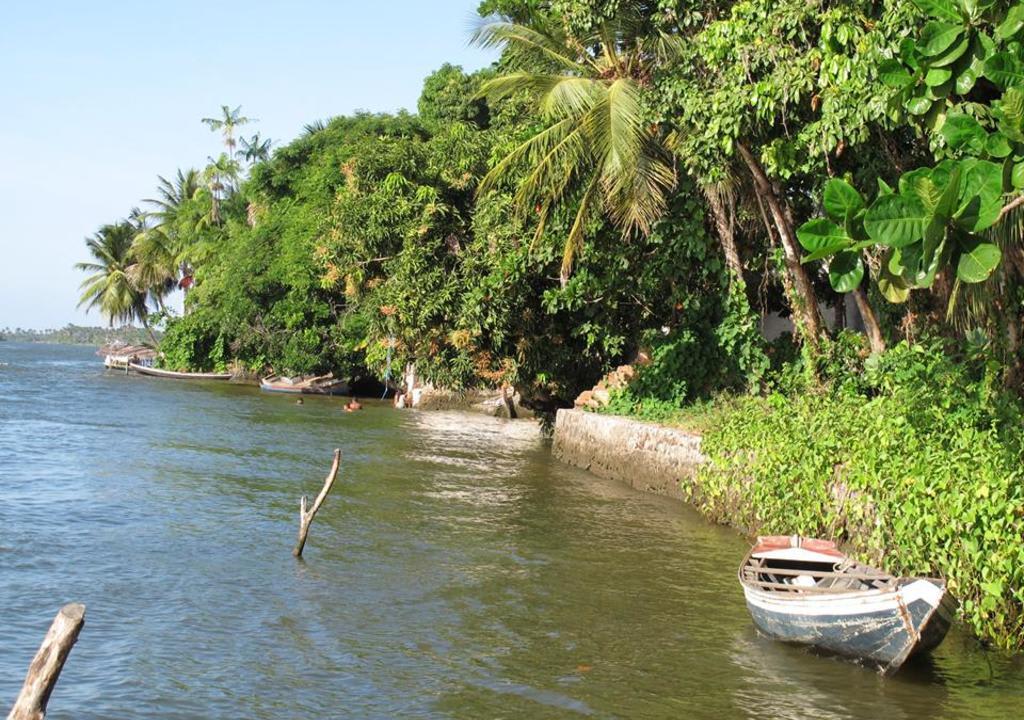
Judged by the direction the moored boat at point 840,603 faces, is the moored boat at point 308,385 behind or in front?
behind

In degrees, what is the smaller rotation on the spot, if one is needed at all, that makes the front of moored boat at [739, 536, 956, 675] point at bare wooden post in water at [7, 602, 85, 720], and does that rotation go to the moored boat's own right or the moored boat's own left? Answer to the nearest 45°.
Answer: approximately 90° to the moored boat's own right

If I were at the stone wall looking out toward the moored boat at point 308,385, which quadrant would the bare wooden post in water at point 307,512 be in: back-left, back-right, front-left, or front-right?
back-left

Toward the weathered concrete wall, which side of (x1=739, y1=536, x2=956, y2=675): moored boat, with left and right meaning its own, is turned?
back

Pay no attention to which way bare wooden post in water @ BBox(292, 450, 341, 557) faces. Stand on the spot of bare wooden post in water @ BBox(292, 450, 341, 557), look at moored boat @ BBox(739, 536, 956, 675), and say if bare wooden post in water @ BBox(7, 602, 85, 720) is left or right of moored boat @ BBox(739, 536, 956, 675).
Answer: right

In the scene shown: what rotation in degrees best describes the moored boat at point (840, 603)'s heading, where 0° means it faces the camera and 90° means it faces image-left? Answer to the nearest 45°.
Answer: approximately 315°

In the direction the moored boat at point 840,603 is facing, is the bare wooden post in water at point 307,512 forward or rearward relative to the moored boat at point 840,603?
rearward

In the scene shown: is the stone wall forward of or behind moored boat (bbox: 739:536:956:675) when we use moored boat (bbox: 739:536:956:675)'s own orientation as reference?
behind

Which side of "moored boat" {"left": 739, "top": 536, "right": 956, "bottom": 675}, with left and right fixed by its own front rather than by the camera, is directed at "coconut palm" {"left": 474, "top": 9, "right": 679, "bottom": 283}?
back

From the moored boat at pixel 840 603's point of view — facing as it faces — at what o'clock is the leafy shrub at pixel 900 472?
The leafy shrub is roughly at 8 o'clock from the moored boat.

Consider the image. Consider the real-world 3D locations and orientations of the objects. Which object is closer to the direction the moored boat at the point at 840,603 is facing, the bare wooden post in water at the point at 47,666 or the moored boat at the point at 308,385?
the bare wooden post in water
